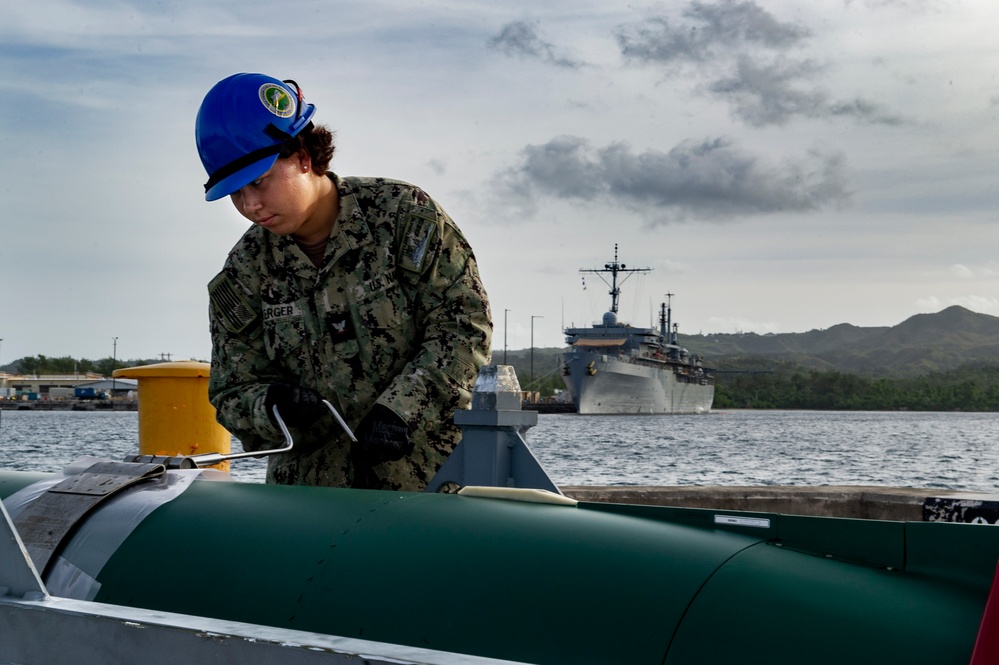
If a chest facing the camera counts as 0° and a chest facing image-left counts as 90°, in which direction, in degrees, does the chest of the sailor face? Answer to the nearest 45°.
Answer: approximately 45°

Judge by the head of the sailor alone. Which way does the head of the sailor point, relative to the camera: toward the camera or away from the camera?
toward the camera

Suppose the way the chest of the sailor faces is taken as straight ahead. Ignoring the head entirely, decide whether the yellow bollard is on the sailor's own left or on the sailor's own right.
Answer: on the sailor's own right
